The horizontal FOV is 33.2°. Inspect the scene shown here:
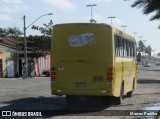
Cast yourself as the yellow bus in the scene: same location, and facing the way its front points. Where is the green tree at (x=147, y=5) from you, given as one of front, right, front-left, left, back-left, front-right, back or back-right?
back-right

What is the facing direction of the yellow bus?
away from the camera
